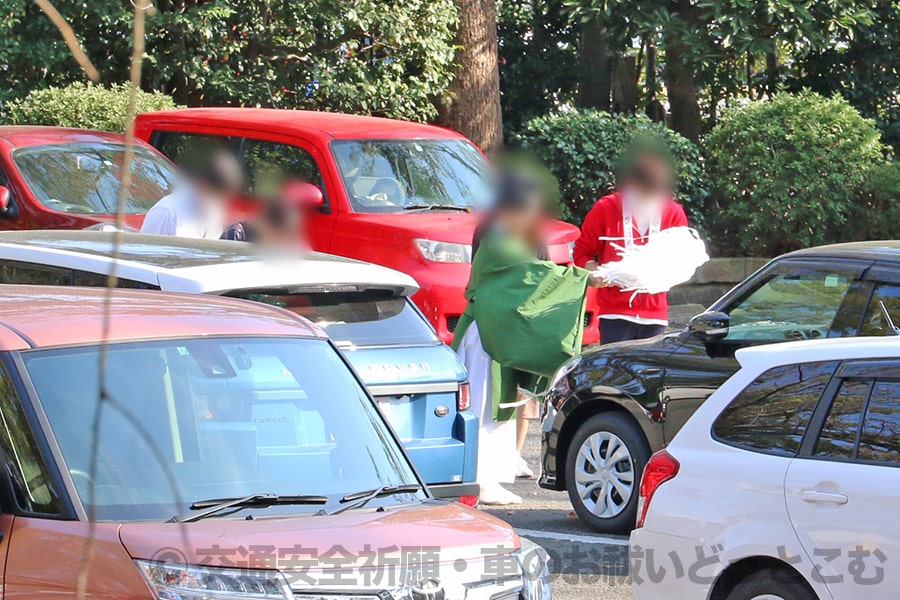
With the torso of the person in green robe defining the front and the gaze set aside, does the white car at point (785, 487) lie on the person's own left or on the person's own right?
on the person's own right

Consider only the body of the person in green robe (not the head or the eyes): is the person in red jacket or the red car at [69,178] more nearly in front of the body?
the person in red jacket

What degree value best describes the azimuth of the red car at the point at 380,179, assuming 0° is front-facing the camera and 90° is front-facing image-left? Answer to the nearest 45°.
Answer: approximately 315°

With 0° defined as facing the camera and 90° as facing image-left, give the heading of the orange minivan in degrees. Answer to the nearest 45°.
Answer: approximately 315°

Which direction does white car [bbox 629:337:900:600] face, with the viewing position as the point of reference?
facing to the right of the viewer

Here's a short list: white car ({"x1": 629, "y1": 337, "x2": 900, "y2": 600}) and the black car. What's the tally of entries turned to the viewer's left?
1

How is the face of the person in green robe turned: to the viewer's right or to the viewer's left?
to the viewer's right

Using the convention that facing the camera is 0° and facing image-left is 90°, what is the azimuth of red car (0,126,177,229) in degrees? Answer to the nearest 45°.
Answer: approximately 315°

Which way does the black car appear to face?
to the viewer's left

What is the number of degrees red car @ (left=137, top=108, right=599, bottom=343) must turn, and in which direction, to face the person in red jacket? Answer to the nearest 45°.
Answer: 0° — it already faces them

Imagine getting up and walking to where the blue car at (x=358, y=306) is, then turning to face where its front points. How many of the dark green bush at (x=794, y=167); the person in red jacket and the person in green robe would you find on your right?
3
